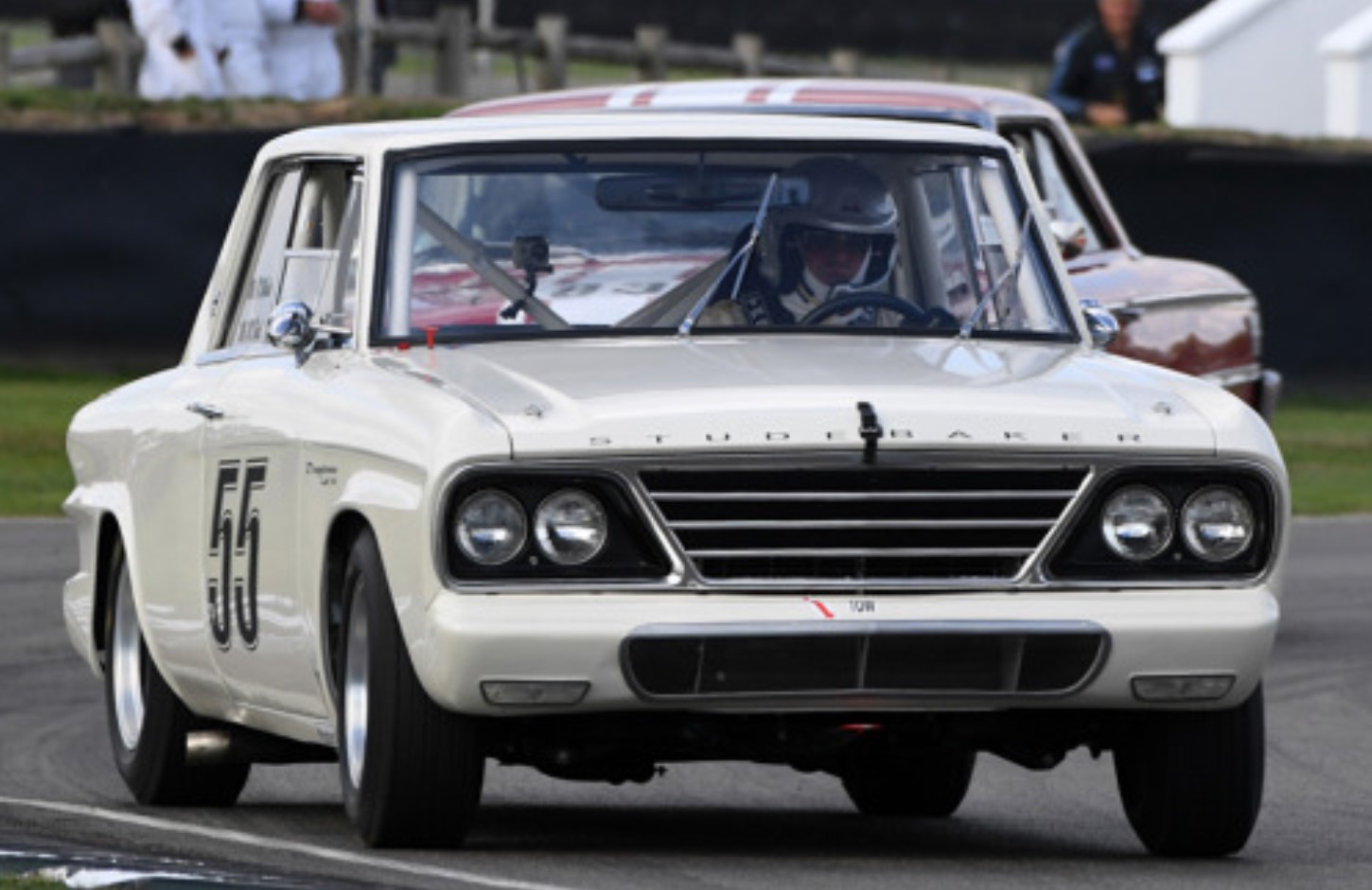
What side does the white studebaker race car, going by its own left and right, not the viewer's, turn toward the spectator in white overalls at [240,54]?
back

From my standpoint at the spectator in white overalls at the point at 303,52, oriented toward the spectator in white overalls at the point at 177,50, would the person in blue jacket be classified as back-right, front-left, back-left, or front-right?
back-left

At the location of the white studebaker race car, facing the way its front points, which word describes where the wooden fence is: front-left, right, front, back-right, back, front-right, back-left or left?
back

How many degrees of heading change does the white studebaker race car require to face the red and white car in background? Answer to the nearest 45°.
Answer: approximately 180°

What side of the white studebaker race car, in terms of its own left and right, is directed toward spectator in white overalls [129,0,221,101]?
back

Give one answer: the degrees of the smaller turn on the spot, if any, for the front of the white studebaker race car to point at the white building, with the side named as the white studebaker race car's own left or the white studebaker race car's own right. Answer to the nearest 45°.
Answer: approximately 180°

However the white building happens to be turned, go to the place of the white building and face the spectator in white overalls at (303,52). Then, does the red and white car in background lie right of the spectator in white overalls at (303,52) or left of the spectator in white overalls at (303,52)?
left

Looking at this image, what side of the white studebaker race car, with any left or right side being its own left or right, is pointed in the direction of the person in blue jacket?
back

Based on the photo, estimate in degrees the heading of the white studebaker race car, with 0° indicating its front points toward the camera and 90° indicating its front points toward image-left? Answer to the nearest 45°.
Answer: approximately 0°
